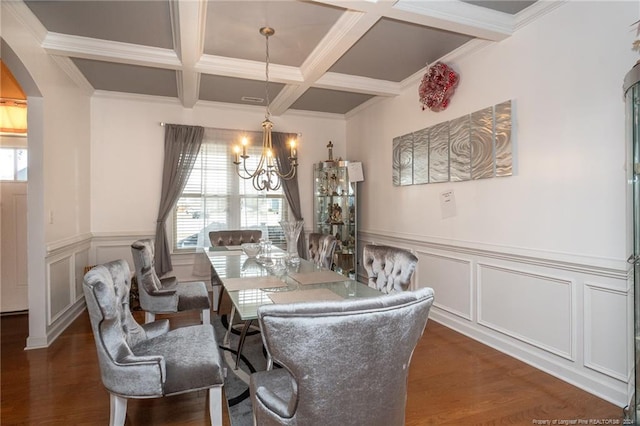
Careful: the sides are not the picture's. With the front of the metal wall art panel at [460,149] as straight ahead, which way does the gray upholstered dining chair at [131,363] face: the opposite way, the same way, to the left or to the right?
the opposite way

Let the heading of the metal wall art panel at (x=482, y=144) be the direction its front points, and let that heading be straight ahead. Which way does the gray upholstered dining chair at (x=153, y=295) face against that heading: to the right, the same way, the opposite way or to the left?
the opposite way

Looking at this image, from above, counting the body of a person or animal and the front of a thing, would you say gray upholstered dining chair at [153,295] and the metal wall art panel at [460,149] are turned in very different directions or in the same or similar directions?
very different directions

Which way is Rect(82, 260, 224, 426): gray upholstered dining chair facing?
to the viewer's right

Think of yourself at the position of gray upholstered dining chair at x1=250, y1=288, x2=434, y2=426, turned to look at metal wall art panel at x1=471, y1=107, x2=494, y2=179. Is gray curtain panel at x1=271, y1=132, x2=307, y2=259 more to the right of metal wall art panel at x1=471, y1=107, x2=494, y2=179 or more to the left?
left

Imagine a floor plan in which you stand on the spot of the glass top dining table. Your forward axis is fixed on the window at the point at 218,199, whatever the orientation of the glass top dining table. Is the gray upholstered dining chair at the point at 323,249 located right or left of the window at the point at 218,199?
right

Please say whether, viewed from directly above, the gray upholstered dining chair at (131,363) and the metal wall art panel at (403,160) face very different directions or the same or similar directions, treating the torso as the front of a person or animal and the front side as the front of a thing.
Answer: very different directions

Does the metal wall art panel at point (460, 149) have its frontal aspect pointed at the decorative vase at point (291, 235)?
yes

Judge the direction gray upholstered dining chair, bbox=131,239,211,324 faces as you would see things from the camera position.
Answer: facing to the right of the viewer

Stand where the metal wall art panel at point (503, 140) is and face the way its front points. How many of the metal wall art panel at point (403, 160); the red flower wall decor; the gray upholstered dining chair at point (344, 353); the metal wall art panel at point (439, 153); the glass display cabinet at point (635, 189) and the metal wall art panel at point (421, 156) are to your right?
4

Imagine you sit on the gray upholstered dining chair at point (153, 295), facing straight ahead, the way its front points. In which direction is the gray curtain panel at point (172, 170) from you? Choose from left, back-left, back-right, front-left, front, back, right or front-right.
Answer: left

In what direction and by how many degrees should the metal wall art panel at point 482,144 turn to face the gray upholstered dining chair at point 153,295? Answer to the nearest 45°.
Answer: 0° — it already faces it

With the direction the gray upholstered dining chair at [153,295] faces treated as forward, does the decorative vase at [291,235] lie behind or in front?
in front

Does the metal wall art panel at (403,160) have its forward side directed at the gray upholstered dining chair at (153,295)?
yes

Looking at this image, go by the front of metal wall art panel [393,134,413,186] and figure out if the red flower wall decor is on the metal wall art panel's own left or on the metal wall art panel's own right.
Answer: on the metal wall art panel's own left

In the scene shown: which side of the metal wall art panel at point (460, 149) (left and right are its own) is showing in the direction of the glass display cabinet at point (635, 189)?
left
